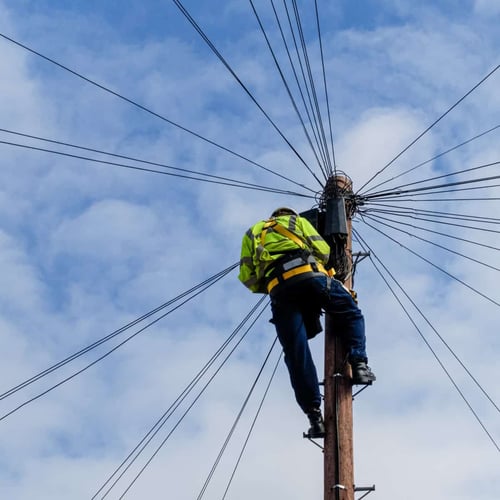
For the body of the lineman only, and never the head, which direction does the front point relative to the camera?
away from the camera
